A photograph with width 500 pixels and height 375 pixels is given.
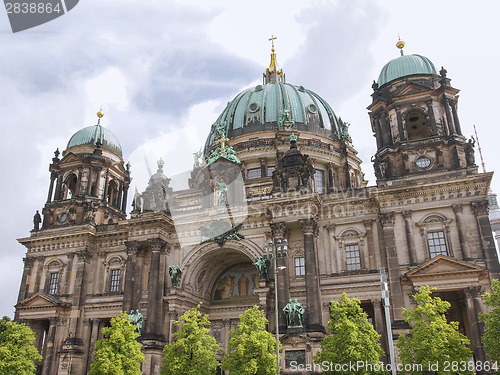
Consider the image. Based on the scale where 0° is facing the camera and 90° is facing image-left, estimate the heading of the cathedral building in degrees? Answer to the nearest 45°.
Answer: approximately 45°

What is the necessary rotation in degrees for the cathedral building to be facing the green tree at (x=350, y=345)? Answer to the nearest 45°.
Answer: approximately 45° to its left

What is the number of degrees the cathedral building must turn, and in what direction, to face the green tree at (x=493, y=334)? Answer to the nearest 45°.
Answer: approximately 90° to its left
